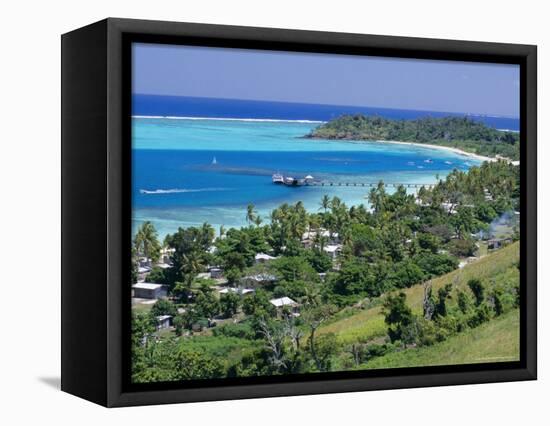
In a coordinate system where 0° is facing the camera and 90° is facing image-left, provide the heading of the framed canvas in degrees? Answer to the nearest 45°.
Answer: approximately 315°
